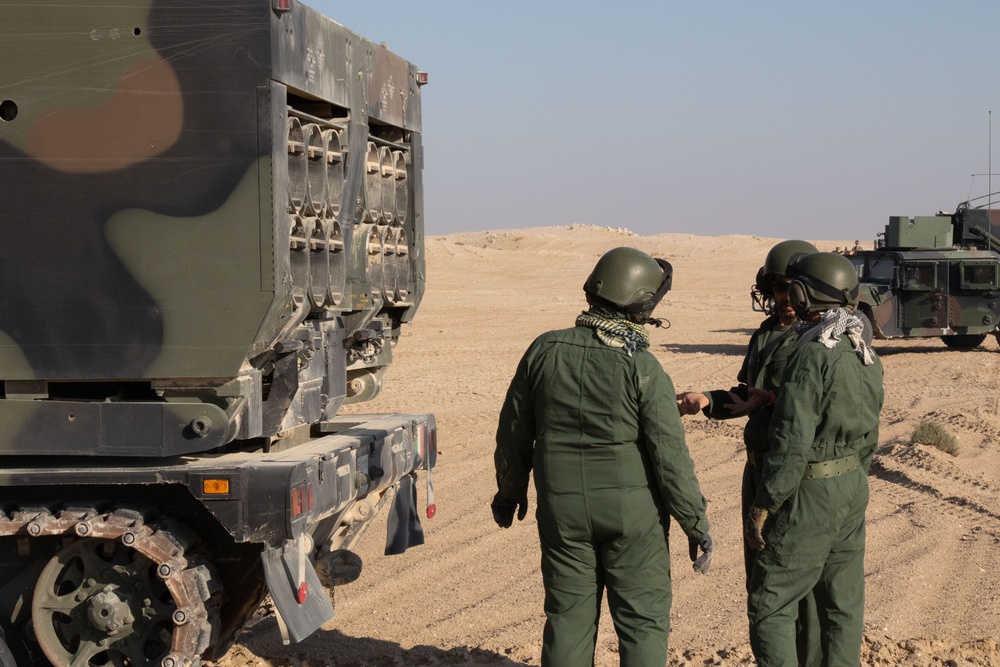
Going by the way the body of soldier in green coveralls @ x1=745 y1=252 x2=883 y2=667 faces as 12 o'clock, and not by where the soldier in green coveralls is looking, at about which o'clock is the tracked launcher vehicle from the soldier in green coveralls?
The tracked launcher vehicle is roughly at 10 o'clock from the soldier in green coveralls.

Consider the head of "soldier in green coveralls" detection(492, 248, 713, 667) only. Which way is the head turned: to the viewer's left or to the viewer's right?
to the viewer's right

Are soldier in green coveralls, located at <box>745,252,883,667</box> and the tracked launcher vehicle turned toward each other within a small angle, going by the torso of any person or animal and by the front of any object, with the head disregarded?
no

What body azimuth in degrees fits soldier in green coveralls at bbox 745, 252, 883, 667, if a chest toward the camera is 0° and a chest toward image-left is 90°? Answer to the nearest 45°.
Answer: approximately 135°

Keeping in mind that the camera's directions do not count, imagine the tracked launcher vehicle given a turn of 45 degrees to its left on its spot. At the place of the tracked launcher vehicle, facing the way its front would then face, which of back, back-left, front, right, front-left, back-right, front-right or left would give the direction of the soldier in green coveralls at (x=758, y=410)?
back

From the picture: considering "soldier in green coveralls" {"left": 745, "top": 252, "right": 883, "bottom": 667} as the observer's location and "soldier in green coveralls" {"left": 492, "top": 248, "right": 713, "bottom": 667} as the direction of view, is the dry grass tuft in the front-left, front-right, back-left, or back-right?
back-right

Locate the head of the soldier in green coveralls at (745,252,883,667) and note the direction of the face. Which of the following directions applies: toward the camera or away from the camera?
away from the camera

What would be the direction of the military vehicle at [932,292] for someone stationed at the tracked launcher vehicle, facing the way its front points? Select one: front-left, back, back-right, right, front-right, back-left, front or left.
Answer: right

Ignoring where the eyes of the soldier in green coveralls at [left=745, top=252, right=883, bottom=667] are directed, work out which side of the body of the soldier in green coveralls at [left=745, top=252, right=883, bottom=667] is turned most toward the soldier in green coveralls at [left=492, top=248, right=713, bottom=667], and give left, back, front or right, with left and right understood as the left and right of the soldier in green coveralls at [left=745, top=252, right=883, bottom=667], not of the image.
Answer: left

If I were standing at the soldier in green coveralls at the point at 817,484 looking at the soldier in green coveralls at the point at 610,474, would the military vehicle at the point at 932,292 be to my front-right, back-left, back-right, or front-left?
back-right

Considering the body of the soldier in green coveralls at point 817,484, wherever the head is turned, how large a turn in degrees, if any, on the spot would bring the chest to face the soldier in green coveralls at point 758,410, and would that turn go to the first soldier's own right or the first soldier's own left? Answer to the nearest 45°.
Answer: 0° — they already face them

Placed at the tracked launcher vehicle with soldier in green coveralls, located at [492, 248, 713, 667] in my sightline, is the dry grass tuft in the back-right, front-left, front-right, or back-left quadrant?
front-left

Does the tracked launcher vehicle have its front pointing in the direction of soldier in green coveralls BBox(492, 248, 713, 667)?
no

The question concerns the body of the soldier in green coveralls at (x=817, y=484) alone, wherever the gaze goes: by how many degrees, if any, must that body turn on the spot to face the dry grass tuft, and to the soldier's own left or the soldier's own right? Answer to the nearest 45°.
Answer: approximately 45° to the soldier's own right

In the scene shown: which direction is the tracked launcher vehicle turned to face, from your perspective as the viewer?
facing away from the viewer and to the left of the viewer

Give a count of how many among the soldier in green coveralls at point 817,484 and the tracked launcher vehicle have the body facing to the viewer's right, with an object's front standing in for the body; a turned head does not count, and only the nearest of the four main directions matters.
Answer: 0

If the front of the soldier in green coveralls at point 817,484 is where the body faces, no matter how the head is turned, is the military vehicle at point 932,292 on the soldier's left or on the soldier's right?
on the soldier's right

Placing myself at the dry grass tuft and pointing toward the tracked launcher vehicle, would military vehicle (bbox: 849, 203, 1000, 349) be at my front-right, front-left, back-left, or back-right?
back-right

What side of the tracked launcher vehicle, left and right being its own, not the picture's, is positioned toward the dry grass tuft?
right

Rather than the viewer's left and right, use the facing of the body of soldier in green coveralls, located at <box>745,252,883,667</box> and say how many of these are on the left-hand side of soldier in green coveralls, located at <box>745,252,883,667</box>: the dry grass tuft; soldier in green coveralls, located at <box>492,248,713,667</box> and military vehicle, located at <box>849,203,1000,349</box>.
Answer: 1
